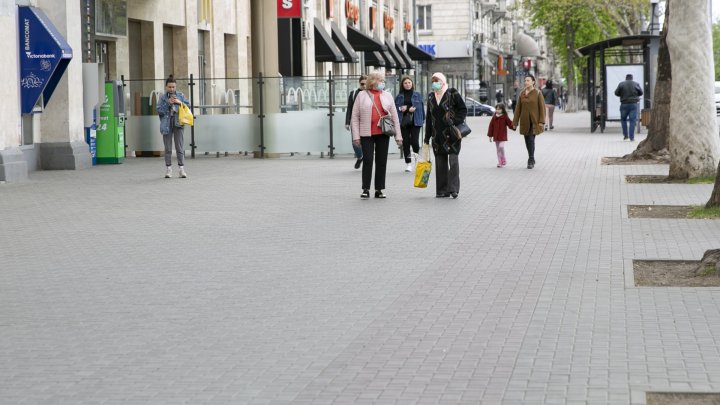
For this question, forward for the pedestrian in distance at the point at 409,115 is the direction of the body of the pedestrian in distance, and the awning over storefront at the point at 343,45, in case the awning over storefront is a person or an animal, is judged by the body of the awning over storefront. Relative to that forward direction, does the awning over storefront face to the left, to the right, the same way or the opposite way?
to the left

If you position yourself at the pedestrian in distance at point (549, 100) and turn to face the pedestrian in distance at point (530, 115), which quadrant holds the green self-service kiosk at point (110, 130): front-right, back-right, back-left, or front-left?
front-right

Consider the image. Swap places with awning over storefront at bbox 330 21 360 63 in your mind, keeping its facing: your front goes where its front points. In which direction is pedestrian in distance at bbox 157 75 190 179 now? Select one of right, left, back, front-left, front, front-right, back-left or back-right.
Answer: right

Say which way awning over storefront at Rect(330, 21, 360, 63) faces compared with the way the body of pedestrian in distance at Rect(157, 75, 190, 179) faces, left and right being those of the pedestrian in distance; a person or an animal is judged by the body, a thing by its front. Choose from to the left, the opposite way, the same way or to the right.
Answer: to the left

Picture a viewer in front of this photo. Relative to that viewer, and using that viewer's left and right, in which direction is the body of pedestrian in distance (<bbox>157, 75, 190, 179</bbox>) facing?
facing the viewer

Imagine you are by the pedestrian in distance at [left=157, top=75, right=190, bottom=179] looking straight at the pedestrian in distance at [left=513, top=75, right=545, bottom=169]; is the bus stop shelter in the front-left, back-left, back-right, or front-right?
front-left

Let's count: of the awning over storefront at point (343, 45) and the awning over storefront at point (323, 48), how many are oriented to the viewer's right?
2

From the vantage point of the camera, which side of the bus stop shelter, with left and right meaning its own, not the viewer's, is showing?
right

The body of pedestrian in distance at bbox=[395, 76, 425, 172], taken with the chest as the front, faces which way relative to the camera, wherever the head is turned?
toward the camera

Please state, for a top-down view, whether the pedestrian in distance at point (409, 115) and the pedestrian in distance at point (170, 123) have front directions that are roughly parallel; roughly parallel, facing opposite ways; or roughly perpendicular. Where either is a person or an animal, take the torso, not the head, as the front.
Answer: roughly parallel

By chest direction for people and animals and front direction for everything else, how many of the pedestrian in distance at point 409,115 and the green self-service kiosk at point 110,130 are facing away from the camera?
0

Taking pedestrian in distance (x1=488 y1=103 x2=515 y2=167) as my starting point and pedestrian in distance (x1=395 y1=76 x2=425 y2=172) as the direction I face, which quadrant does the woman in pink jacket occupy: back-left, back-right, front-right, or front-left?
front-left

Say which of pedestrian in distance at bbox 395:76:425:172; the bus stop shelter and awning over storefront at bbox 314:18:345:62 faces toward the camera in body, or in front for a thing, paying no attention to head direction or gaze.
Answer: the pedestrian in distance

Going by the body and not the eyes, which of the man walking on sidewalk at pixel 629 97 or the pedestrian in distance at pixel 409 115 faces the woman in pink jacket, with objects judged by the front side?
the pedestrian in distance

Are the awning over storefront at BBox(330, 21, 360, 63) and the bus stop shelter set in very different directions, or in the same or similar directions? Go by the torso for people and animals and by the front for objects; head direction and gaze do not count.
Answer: same or similar directions

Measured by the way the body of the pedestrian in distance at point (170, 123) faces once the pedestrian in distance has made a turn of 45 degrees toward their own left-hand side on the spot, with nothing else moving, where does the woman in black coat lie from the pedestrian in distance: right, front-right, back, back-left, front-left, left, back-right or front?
front
